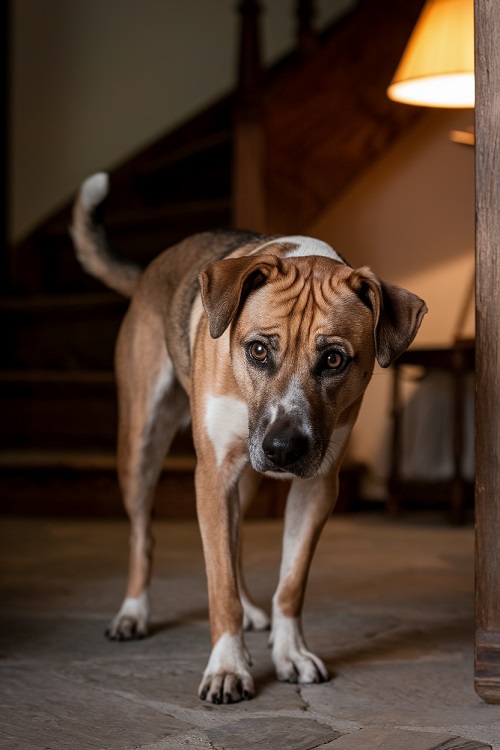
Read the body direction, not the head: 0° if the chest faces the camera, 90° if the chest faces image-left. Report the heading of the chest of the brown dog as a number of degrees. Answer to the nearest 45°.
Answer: approximately 315°

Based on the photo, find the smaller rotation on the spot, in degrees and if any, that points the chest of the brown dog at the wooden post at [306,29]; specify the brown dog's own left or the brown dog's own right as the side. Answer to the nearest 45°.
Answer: approximately 135° to the brown dog's own left

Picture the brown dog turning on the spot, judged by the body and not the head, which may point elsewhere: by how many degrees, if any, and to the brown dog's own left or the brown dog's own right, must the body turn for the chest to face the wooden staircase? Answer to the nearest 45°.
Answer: approximately 135° to the brown dog's own left
